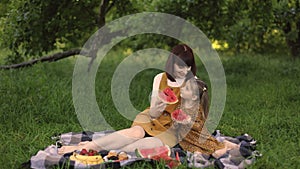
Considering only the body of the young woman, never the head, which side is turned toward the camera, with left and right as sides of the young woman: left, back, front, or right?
front

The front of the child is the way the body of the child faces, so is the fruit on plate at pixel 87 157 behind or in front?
in front

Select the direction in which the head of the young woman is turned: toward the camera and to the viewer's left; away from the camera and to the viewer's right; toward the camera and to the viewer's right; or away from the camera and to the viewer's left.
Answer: toward the camera and to the viewer's right

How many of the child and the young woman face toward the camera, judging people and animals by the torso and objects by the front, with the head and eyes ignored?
1
